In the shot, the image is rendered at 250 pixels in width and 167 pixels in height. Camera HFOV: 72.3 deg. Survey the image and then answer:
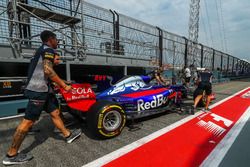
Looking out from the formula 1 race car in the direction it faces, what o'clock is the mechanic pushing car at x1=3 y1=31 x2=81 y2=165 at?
The mechanic pushing car is roughly at 6 o'clock from the formula 1 race car.

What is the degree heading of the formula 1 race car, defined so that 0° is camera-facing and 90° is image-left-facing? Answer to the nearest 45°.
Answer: approximately 225°

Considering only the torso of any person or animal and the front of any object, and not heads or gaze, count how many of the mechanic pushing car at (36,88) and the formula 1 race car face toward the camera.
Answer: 0

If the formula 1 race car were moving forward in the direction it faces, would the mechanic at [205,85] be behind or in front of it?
in front

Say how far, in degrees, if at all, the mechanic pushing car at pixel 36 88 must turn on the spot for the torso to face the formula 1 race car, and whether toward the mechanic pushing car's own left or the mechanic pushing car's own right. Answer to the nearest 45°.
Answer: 0° — they already face it

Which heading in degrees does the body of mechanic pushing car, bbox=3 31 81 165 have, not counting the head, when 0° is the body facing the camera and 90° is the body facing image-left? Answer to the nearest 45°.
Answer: approximately 270°
